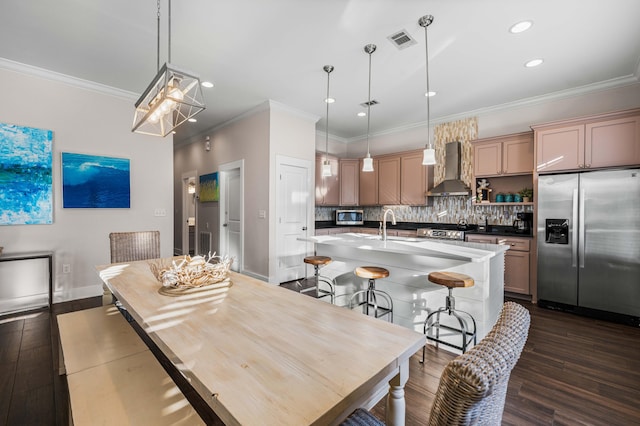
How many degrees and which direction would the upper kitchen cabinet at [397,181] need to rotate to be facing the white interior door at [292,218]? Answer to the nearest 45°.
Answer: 0° — it already faces it

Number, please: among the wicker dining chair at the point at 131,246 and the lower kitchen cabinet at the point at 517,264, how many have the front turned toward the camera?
2

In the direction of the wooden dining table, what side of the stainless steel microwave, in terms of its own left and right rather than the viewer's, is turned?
front

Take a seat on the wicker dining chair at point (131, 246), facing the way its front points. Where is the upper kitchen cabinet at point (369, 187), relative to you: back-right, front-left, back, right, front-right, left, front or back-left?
left

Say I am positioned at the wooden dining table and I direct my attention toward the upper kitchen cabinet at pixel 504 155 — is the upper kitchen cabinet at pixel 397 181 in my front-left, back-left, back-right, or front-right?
front-left

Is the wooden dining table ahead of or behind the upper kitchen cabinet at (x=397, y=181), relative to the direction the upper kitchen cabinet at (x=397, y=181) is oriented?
ahead

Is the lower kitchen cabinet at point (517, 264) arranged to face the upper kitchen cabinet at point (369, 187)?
no

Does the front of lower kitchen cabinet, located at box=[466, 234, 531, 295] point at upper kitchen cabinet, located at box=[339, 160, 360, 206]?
no

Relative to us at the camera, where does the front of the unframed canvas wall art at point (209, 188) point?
facing the viewer and to the left of the viewer

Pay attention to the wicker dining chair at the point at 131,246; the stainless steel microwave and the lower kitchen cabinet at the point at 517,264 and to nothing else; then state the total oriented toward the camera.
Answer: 3

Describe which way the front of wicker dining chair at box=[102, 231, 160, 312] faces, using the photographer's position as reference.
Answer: facing the viewer

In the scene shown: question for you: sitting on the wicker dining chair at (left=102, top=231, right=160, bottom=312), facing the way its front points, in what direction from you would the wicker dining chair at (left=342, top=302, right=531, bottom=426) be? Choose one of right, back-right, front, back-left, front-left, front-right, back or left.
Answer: front

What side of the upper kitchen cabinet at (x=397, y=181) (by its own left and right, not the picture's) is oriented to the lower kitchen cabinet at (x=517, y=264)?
left
